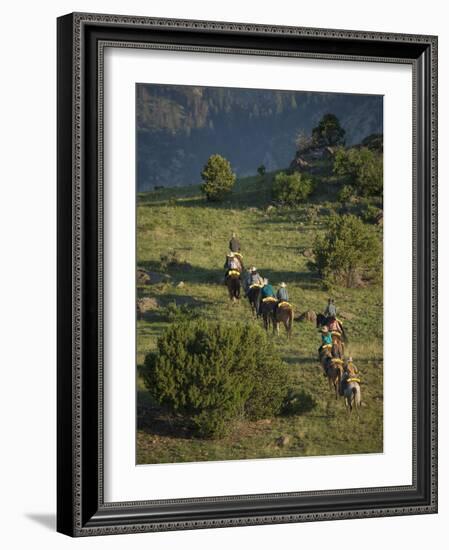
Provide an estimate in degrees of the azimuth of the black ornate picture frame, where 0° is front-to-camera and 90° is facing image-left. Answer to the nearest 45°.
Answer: approximately 315°
